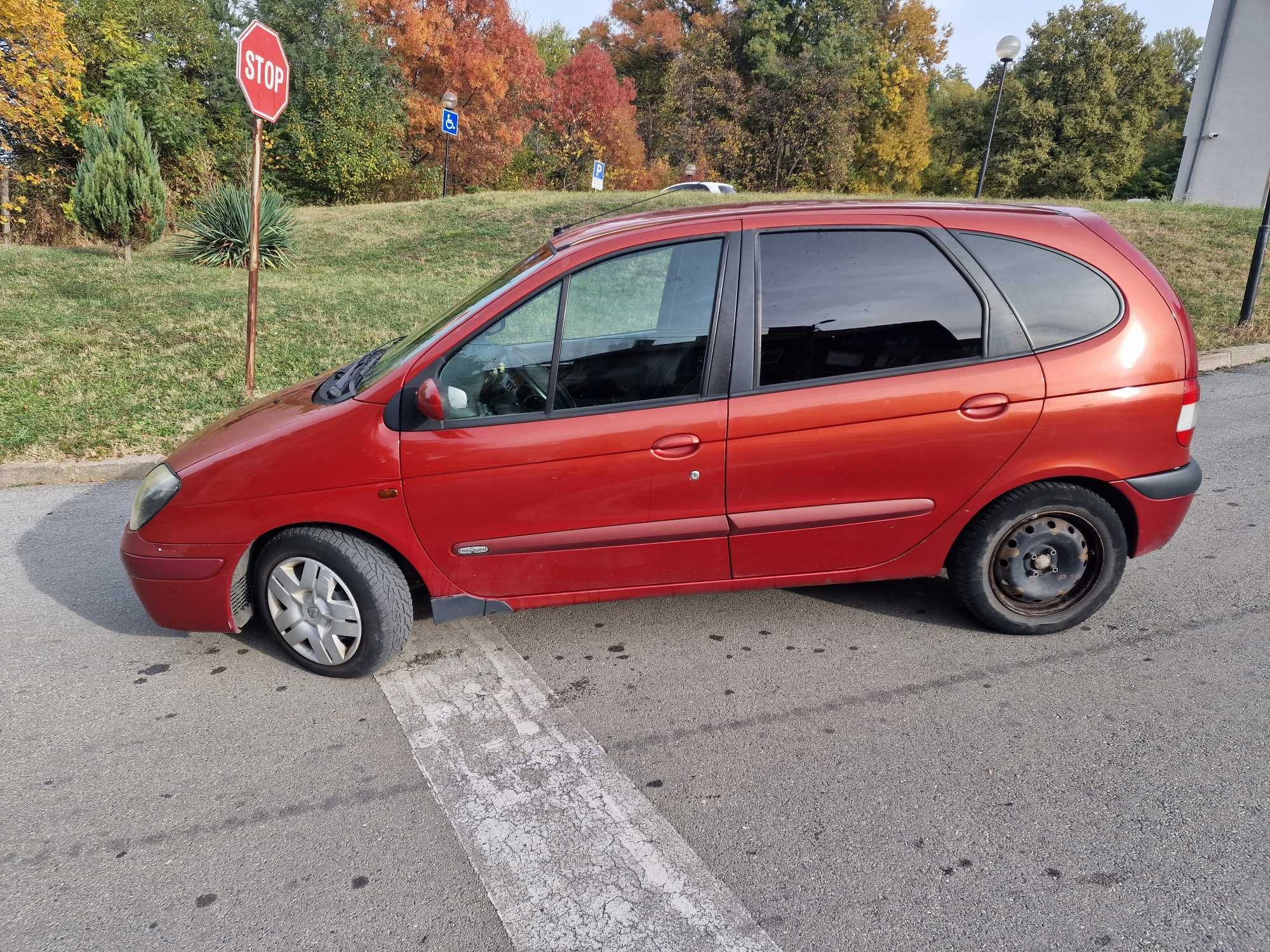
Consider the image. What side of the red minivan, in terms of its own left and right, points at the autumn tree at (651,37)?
right

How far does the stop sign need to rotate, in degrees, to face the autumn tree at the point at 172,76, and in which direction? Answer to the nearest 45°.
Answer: approximately 135° to its left

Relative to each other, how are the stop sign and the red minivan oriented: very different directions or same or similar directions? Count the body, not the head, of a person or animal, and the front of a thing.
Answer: very different directions

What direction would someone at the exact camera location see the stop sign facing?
facing the viewer and to the right of the viewer

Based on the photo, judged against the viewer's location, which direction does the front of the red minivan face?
facing to the left of the viewer

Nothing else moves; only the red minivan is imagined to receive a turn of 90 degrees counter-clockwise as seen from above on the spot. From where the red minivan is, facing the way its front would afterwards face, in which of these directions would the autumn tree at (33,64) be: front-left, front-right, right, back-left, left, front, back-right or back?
back-right

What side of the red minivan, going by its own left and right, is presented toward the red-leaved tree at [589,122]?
right

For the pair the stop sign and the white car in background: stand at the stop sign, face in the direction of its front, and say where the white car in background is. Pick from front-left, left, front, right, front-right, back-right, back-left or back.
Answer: left

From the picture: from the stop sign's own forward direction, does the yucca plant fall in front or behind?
behind

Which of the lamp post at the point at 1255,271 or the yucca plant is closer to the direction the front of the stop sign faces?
the lamp post

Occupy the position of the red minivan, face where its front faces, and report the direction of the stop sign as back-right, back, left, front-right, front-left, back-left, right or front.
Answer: front-right

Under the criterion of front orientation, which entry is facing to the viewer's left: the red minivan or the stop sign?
the red minivan

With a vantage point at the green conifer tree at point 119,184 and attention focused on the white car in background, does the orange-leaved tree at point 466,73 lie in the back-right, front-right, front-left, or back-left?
front-left

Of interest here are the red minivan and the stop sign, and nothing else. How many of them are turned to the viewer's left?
1

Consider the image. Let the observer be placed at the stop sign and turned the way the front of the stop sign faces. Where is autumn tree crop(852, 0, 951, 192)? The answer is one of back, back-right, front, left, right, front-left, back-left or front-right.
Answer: left
